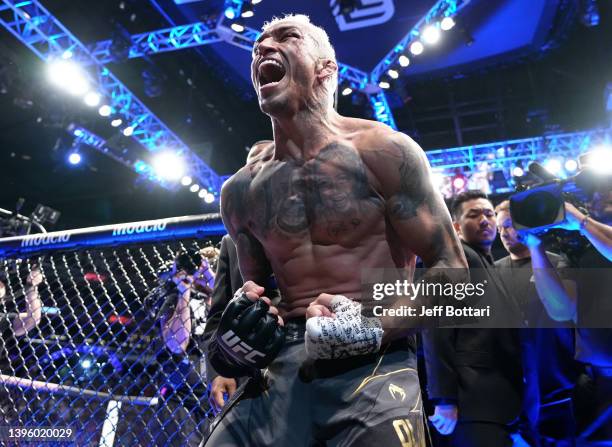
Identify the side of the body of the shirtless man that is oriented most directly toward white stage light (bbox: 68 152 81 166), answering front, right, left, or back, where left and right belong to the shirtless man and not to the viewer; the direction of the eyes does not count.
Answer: right

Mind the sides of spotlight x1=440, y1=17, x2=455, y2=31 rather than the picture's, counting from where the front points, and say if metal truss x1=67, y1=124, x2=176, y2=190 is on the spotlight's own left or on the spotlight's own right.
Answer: on the spotlight's own right

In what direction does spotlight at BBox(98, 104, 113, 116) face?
toward the camera

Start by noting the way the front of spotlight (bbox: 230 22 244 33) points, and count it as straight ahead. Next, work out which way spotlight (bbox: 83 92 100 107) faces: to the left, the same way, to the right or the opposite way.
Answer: the same way

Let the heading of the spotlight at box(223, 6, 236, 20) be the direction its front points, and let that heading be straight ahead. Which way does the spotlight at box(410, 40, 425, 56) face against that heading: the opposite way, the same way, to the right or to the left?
the same way

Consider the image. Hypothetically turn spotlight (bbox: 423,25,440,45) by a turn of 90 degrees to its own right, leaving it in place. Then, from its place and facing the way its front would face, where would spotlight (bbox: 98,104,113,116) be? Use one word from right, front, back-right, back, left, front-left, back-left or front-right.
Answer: front

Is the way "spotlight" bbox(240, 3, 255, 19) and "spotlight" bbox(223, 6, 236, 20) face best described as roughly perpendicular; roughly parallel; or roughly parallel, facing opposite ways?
roughly parallel

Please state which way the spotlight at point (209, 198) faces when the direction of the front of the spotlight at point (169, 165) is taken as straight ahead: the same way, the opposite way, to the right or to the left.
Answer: the same way

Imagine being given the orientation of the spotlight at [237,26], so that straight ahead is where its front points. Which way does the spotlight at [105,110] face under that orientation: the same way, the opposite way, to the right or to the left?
the same way

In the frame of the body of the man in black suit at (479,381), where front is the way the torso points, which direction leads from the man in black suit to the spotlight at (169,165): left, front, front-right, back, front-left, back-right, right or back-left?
back

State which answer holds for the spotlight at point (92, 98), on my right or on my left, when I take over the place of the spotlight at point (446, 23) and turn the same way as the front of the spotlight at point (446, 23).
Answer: on my right

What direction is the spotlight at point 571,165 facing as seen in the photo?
toward the camera

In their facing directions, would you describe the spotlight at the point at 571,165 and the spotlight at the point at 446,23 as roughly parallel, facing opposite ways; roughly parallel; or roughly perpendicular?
roughly parallel

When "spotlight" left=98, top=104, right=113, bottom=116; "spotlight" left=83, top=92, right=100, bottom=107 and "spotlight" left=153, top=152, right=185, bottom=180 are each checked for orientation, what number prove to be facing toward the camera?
3
